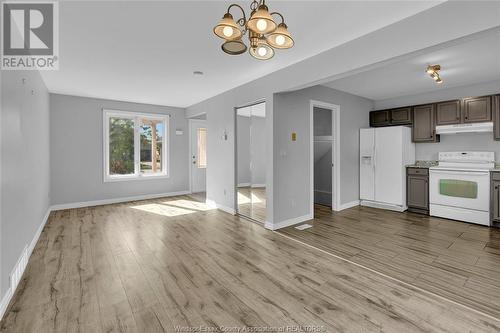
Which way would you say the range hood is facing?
toward the camera

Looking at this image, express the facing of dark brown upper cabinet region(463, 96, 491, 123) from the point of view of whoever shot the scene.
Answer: facing the viewer

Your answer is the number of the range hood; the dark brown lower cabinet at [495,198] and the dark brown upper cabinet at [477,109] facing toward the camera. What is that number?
3

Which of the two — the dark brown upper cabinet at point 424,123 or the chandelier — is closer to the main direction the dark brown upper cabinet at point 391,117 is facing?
the chandelier

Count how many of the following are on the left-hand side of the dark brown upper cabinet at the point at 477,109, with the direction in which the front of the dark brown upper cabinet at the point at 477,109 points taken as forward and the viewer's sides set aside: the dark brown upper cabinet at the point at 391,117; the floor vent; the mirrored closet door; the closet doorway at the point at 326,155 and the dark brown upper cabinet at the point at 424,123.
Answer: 0

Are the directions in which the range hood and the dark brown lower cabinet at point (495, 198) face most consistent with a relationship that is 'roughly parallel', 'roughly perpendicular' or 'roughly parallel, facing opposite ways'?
roughly parallel

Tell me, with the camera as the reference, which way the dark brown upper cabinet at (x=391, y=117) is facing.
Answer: facing the viewer and to the left of the viewer
